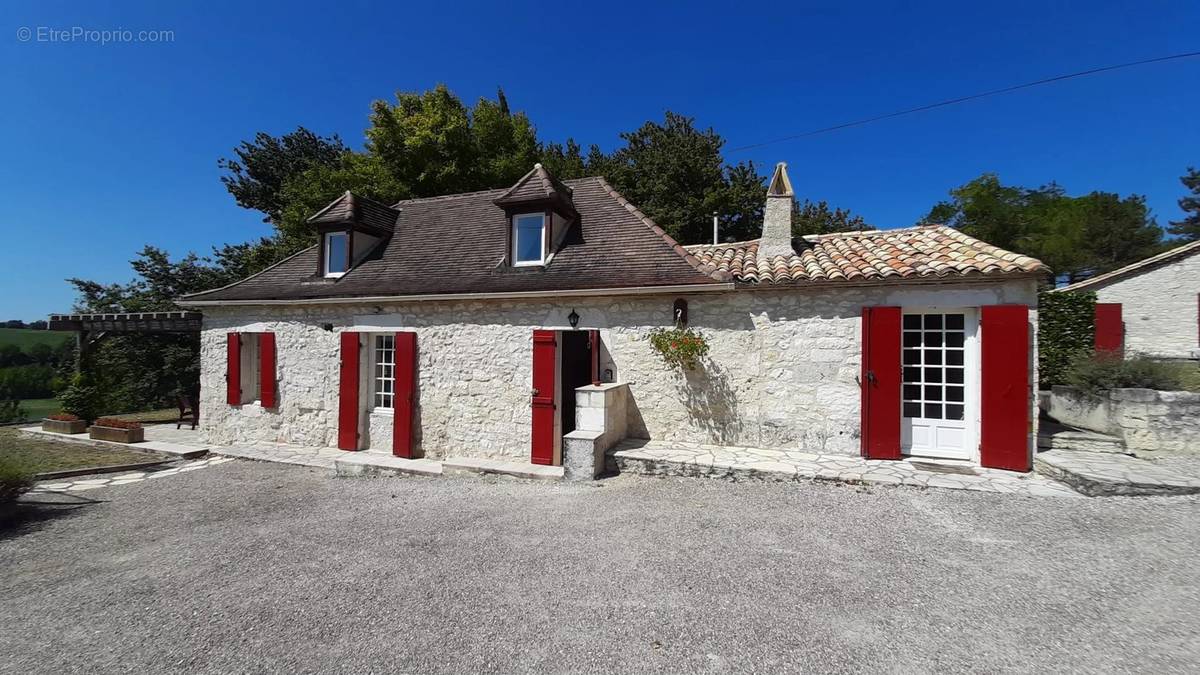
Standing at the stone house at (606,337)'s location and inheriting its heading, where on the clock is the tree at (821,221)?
The tree is roughly at 7 o'clock from the stone house.

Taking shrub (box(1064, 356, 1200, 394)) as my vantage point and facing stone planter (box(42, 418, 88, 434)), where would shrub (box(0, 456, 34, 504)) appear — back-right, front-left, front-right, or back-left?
front-left

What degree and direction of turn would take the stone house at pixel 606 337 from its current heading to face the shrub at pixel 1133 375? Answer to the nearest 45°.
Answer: approximately 90° to its left

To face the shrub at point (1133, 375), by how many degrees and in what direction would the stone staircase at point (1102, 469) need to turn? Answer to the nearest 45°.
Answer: approximately 180°

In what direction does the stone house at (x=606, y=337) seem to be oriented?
toward the camera

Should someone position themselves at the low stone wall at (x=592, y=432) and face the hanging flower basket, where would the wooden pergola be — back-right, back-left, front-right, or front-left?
back-left

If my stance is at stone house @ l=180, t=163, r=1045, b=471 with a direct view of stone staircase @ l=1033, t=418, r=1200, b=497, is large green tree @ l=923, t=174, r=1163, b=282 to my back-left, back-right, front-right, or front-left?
front-left

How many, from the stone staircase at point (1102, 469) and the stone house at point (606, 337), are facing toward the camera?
2

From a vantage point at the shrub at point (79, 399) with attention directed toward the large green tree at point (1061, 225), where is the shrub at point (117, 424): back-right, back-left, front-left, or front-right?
front-right

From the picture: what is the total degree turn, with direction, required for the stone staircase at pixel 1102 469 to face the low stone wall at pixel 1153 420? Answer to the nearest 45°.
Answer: approximately 180°

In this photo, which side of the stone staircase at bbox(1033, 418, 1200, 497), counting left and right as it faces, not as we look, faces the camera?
front
